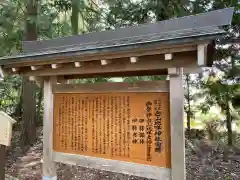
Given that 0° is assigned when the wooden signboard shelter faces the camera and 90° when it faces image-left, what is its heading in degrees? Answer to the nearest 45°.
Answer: approximately 45°
